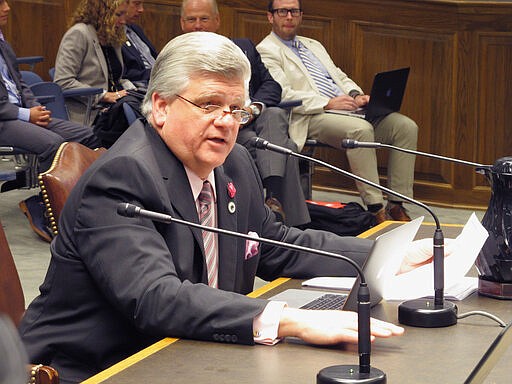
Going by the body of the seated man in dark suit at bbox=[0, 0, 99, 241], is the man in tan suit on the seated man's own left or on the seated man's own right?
on the seated man's own left

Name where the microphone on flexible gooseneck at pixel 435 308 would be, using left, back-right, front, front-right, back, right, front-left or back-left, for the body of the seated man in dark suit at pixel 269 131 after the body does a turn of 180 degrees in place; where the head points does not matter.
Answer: back-left

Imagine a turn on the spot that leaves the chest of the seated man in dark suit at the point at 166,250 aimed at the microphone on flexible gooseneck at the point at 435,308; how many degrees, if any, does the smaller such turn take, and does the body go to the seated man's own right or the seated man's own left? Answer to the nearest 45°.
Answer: approximately 45° to the seated man's own left

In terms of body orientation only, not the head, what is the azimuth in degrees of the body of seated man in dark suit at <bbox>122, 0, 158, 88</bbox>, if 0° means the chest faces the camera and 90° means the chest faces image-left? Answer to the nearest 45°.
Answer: approximately 315°

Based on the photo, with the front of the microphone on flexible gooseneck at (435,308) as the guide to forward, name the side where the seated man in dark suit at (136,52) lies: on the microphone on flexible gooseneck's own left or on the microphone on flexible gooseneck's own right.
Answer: on the microphone on flexible gooseneck's own right

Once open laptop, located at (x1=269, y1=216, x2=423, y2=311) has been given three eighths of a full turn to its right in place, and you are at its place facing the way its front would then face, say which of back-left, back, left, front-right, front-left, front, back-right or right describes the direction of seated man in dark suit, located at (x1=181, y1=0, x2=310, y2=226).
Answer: front-left

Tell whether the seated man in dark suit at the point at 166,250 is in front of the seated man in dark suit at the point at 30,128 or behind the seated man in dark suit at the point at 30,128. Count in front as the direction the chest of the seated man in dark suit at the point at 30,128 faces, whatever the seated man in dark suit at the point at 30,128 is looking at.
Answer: in front

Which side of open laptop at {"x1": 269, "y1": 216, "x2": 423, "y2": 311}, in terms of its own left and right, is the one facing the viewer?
left

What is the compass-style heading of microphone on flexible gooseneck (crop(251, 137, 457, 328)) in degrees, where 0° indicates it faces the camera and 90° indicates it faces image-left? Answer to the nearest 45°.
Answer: approximately 90°

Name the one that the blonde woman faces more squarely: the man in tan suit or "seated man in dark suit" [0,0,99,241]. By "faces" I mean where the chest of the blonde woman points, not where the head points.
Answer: the man in tan suit

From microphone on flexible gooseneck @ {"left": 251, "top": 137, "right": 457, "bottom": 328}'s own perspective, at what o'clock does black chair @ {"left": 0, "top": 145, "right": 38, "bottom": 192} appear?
The black chair is roughly at 2 o'clock from the microphone on flexible gooseneck.
